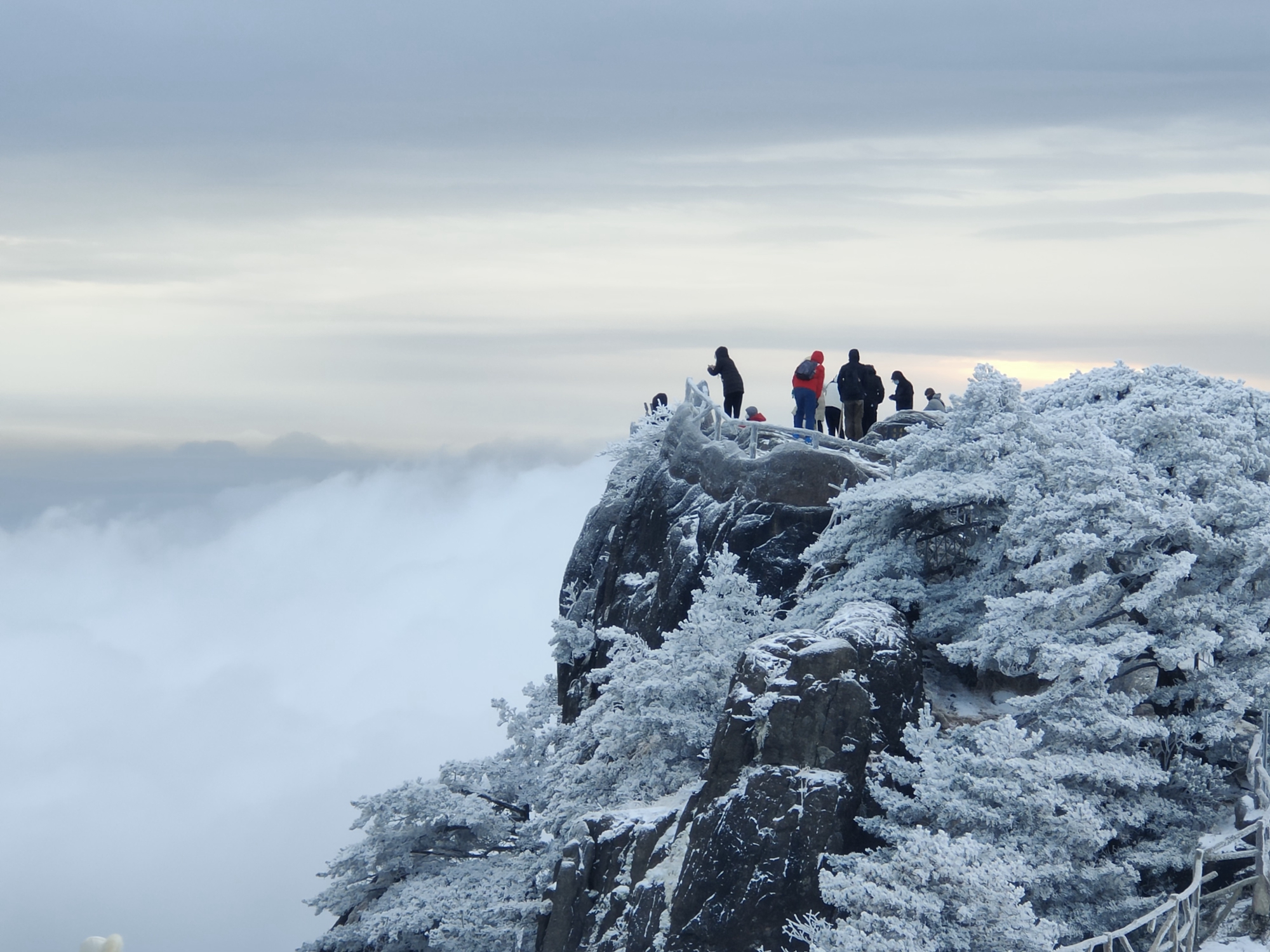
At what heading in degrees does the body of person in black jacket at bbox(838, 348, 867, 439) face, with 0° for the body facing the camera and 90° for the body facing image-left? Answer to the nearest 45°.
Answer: approximately 180°

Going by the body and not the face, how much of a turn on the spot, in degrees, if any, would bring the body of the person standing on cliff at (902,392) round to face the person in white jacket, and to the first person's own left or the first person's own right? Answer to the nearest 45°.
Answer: approximately 45° to the first person's own left

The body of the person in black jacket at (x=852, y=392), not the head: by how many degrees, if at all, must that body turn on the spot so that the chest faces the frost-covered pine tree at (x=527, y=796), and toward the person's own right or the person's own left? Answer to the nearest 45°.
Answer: approximately 135° to the person's own left

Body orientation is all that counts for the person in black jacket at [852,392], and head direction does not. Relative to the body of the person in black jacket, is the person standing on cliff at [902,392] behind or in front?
in front

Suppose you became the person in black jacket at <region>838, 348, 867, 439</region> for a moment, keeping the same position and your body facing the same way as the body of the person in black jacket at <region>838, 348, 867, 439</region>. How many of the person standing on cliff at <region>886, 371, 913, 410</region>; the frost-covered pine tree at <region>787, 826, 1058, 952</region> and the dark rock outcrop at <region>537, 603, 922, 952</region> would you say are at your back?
2

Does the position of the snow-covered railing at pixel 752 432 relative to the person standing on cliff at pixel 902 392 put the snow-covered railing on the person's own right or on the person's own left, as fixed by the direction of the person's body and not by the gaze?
on the person's own left

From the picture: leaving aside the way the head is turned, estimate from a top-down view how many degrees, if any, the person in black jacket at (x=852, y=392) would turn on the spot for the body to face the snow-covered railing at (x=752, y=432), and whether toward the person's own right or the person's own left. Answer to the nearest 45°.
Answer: approximately 135° to the person's own left

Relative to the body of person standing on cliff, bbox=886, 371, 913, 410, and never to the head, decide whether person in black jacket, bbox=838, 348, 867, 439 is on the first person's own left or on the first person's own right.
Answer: on the first person's own left

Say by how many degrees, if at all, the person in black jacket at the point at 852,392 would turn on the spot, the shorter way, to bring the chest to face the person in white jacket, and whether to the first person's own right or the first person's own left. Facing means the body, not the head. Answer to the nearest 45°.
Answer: approximately 45° to the first person's own left

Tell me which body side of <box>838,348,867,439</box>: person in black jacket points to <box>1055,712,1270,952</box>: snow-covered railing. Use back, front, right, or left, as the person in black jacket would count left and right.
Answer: back
